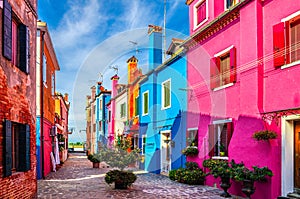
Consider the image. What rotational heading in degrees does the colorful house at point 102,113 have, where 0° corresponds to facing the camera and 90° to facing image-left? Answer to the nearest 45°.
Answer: approximately 45°

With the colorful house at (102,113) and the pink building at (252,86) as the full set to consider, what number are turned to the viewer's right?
0

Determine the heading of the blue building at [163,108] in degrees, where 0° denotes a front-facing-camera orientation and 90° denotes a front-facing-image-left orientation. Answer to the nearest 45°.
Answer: approximately 45°

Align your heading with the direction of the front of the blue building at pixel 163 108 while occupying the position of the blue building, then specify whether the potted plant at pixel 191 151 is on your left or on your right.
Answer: on your left

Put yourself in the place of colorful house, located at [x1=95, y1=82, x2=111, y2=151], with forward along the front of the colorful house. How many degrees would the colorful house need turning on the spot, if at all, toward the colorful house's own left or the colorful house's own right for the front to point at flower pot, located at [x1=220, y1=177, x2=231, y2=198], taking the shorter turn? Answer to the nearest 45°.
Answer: approximately 45° to the colorful house's own left

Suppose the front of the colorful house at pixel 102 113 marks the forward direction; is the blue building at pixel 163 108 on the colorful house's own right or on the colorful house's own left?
on the colorful house's own left

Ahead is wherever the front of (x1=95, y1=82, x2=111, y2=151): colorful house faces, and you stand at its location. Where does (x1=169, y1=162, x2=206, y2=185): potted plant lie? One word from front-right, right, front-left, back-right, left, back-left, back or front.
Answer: front-left

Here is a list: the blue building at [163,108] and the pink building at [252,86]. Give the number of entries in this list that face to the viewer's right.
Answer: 0
